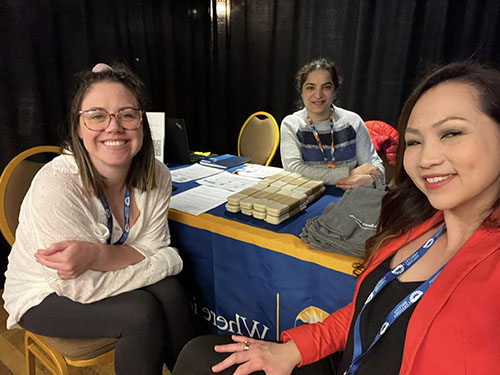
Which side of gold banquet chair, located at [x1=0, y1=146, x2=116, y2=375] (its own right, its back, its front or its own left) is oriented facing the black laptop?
left

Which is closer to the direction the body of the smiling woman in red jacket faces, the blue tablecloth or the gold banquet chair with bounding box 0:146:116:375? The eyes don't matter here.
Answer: the gold banquet chair

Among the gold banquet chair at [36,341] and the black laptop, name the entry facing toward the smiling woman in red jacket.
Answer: the gold banquet chair

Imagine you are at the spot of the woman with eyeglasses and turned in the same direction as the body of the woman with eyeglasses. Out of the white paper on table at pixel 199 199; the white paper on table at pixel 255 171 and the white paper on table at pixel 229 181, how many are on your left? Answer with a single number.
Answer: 3

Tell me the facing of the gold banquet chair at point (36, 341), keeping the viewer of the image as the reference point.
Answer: facing the viewer and to the right of the viewer

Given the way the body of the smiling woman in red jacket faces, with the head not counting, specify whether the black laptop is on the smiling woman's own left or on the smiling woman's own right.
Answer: on the smiling woman's own right

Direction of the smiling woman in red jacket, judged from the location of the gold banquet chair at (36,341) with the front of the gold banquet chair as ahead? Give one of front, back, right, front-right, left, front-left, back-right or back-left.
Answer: front

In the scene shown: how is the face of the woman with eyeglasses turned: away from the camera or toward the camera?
toward the camera

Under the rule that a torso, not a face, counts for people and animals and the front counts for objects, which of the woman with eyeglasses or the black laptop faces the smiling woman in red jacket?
the woman with eyeglasses

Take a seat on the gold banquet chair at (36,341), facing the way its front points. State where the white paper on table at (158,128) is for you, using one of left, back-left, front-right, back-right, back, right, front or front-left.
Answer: left

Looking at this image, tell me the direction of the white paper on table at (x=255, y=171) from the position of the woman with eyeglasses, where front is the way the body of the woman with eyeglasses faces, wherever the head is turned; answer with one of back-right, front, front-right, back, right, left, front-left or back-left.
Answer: left

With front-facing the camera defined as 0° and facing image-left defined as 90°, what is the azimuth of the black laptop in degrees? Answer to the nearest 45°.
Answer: approximately 225°

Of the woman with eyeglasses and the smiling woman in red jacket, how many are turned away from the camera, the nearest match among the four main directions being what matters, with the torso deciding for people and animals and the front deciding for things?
0

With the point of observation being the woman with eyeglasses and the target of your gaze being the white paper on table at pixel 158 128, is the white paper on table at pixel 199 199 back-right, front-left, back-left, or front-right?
front-right

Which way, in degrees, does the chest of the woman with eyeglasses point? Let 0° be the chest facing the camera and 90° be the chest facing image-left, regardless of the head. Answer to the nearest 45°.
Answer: approximately 315°
